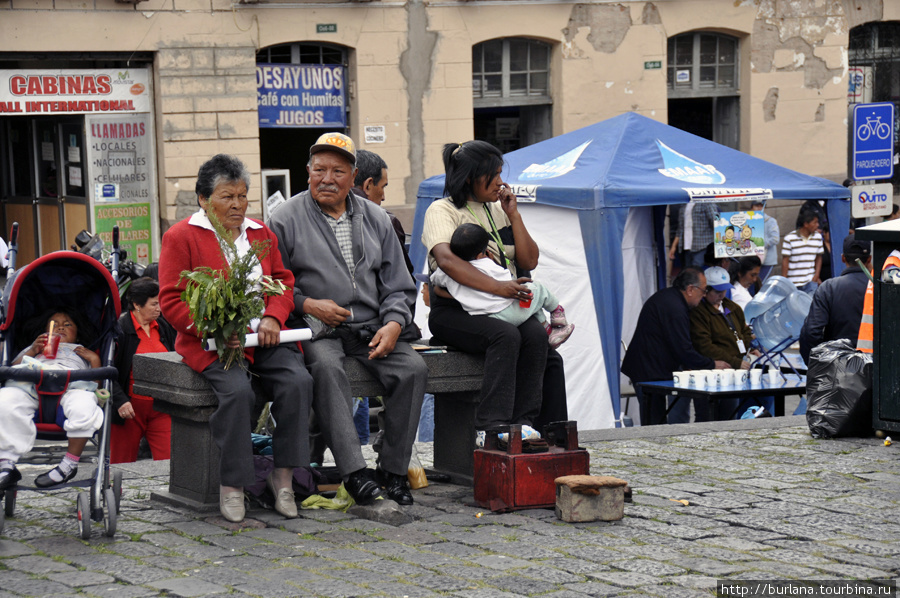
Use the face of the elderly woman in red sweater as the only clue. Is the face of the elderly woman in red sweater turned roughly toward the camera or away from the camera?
toward the camera

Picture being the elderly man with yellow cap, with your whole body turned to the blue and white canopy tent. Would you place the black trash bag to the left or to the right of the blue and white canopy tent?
right

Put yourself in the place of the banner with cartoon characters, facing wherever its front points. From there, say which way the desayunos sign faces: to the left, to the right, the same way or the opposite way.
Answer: the same way

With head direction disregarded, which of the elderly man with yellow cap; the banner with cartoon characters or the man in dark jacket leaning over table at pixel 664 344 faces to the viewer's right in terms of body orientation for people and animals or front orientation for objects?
the man in dark jacket leaning over table

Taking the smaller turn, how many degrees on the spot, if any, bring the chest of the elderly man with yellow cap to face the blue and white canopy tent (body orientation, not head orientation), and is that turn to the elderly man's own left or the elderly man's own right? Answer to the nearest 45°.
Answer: approximately 135° to the elderly man's own left

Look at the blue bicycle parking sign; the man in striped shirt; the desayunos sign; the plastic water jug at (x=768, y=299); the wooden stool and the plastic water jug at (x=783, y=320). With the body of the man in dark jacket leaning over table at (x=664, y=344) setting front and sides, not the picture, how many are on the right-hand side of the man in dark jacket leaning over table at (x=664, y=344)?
1

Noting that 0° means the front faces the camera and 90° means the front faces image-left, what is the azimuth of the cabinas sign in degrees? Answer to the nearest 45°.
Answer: approximately 0°

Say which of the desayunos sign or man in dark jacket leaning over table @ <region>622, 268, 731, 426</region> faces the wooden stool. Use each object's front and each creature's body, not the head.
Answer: the desayunos sign

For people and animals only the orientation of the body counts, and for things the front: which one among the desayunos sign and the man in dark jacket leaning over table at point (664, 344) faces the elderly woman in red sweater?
the desayunos sign

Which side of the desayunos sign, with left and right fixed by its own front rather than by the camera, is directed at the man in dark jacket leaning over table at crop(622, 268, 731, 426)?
front

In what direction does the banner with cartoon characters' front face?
toward the camera

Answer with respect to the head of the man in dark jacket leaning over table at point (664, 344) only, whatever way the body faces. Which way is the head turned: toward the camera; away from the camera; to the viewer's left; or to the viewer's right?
to the viewer's right

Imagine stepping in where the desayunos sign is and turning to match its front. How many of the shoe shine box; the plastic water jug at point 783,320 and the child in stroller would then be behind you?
0

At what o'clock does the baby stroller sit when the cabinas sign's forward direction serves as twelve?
The baby stroller is roughly at 12 o'clock from the cabinas sign.

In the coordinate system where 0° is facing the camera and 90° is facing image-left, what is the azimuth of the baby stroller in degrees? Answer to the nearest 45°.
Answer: approximately 0°

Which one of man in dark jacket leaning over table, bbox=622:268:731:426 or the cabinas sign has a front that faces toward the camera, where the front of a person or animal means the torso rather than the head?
the cabinas sign

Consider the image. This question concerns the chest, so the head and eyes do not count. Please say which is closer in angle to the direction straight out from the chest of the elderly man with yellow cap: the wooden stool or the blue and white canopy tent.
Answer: the wooden stool

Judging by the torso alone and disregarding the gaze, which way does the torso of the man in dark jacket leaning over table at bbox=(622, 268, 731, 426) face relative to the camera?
to the viewer's right

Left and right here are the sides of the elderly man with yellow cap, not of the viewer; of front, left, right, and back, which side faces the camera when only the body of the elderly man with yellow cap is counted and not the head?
front
